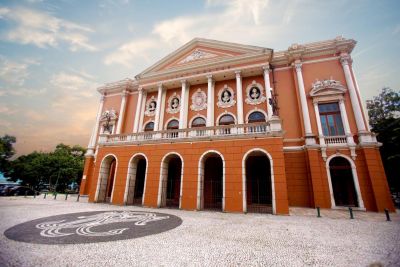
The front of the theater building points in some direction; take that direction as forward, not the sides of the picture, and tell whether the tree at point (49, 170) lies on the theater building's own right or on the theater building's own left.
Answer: on the theater building's own right

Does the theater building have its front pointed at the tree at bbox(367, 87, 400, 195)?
no

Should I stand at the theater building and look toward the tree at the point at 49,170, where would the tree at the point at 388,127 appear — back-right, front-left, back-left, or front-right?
back-right

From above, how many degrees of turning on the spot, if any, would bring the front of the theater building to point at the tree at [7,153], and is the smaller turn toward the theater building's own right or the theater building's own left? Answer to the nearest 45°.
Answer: approximately 45° to the theater building's own right

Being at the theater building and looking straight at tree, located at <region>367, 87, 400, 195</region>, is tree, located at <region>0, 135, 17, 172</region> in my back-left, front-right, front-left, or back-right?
back-left
